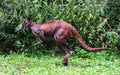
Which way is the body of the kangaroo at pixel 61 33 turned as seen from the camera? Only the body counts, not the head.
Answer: to the viewer's left
